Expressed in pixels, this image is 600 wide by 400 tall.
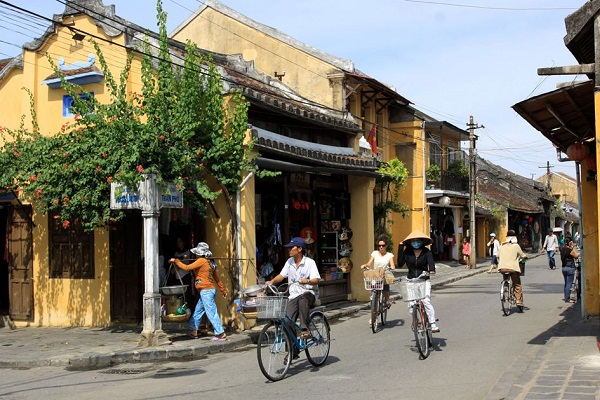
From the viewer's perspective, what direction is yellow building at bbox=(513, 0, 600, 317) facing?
to the viewer's left

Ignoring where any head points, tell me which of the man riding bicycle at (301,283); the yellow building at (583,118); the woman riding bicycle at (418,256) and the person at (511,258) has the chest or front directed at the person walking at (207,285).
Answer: the yellow building

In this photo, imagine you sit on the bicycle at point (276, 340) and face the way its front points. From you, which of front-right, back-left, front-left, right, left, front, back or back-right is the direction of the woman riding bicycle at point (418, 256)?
back

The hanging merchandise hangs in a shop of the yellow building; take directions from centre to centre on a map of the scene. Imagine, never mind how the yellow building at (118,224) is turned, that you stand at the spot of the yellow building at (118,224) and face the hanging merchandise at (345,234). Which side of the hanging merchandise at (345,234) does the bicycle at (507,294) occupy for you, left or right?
right

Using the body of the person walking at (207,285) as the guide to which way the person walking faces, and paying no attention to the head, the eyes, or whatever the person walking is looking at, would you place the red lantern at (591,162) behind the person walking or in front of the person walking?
behind

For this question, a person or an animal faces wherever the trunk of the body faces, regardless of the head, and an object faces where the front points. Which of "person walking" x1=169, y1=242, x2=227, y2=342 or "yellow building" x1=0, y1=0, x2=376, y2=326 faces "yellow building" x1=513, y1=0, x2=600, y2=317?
"yellow building" x1=0, y1=0, x2=376, y2=326

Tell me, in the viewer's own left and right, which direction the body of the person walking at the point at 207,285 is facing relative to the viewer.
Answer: facing to the left of the viewer

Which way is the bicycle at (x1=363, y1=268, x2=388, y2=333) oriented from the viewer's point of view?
toward the camera

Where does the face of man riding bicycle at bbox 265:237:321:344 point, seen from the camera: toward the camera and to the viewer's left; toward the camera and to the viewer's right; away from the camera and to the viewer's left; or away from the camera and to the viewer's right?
toward the camera and to the viewer's left

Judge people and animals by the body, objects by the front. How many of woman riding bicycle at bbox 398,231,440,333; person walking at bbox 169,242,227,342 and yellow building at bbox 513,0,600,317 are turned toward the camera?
1

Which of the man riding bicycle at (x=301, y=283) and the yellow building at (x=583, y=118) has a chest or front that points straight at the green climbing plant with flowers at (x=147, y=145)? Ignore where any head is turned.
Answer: the yellow building

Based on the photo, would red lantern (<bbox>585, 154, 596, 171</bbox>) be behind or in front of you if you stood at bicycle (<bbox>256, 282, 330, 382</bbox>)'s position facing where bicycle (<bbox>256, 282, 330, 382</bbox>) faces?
behind

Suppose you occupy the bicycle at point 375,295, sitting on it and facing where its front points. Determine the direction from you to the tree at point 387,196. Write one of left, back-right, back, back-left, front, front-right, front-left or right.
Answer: back

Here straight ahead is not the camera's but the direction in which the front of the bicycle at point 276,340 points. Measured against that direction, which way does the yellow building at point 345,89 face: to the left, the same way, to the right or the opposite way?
to the left

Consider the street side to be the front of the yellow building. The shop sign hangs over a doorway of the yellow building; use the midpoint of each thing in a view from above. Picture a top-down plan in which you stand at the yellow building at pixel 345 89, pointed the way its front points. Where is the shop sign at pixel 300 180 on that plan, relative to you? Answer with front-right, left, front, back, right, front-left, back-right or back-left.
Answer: front-right

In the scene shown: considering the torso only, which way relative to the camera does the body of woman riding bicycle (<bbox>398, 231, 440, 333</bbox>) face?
toward the camera

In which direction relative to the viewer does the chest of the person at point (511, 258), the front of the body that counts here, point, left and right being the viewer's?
facing away from the viewer
